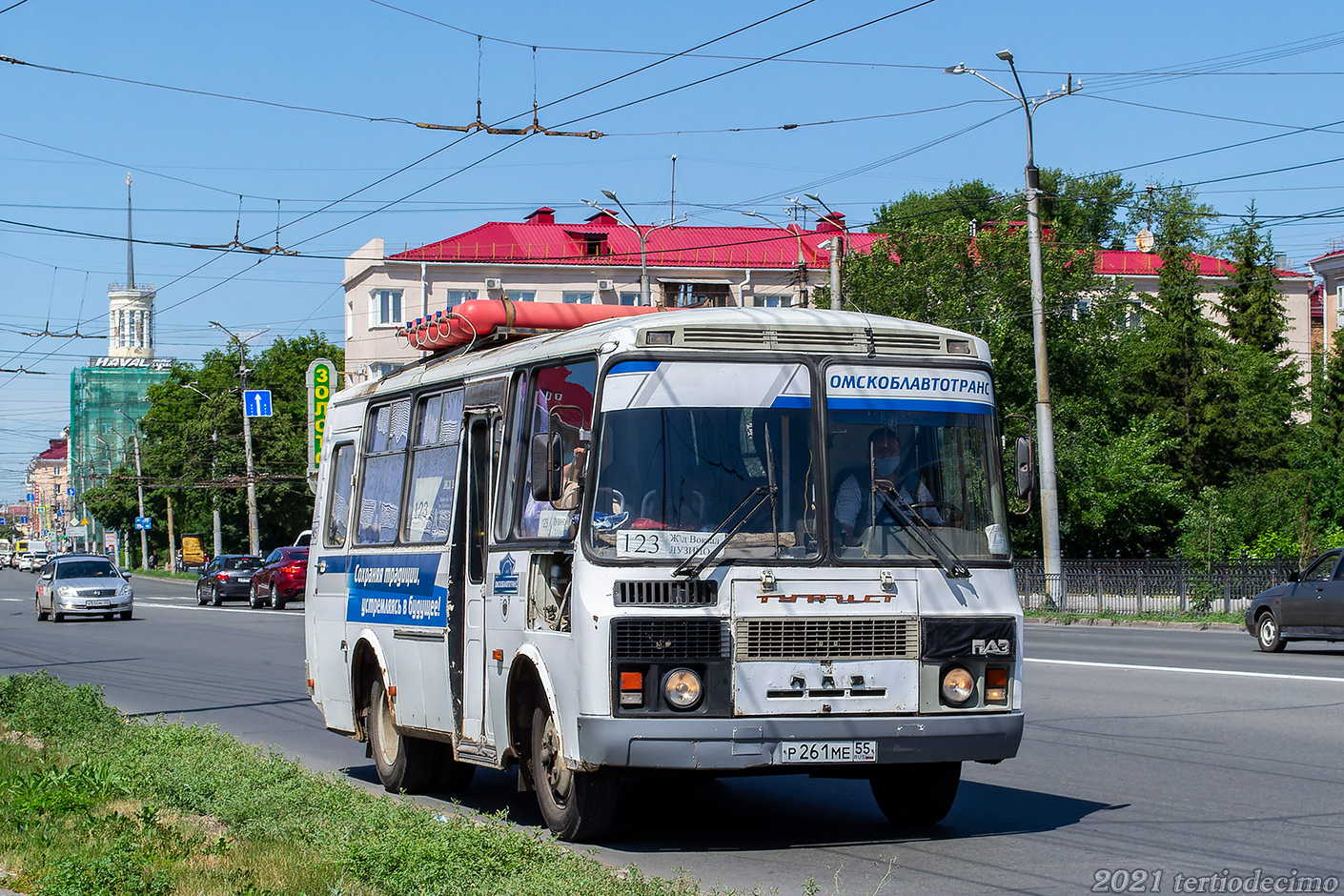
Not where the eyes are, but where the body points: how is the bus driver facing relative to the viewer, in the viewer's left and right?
facing the viewer and to the right of the viewer

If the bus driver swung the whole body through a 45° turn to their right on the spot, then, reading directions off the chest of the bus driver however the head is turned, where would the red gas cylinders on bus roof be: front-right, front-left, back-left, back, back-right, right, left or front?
back-right

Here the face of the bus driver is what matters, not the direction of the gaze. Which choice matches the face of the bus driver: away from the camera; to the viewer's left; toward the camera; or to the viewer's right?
toward the camera

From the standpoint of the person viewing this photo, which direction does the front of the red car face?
facing away from the viewer and to the left of the viewer

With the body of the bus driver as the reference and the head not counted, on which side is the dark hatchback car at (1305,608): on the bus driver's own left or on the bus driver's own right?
on the bus driver's own left

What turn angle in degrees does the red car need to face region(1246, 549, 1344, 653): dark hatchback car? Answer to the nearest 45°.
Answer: approximately 180°

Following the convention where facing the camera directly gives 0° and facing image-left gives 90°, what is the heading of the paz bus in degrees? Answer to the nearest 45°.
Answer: approximately 315°

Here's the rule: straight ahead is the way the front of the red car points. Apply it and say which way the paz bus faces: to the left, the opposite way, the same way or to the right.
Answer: the opposite way

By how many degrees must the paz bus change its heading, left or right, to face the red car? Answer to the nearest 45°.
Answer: approximately 135° to its left
